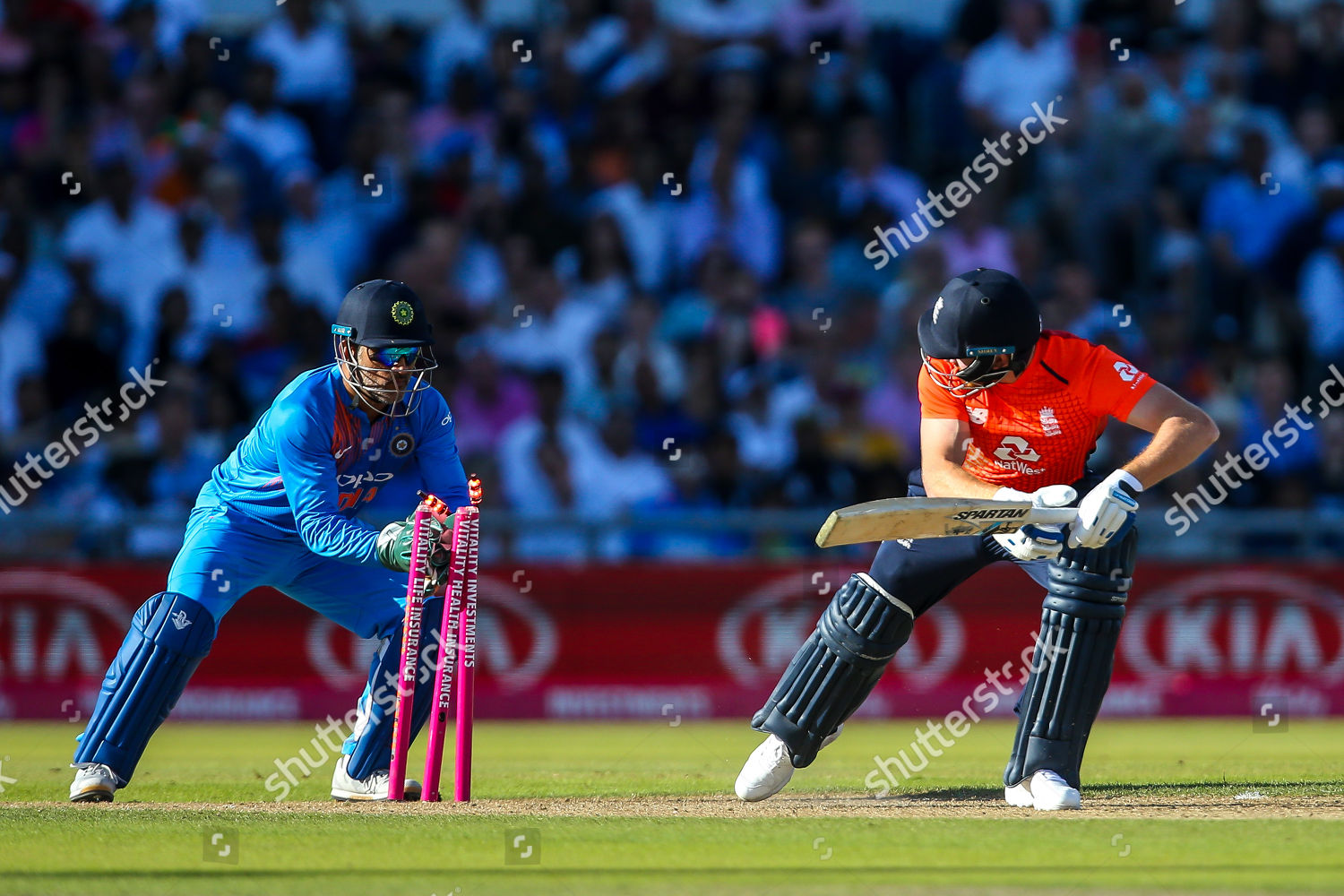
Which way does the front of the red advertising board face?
toward the camera

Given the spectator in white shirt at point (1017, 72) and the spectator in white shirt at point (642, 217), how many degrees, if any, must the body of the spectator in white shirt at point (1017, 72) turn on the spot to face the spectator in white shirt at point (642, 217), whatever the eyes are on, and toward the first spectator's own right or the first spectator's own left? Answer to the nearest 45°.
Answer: approximately 90° to the first spectator's own right

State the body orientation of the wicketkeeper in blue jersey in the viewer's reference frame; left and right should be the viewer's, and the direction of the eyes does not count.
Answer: facing the viewer and to the right of the viewer

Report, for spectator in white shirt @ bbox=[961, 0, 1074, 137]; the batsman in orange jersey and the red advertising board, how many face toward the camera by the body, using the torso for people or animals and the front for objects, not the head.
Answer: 3

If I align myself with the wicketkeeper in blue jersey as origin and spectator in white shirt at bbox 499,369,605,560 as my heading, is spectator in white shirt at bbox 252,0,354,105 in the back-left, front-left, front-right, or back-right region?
front-left

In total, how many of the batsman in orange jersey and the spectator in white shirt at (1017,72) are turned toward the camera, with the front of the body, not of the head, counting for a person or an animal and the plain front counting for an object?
2

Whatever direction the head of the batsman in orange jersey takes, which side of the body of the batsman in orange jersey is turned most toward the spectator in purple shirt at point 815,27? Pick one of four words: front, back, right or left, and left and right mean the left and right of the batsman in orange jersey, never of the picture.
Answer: back

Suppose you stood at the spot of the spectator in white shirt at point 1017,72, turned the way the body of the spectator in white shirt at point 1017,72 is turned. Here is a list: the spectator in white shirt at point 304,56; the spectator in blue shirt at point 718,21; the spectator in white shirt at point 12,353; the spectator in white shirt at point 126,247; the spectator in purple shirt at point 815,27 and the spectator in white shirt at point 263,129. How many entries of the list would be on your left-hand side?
0

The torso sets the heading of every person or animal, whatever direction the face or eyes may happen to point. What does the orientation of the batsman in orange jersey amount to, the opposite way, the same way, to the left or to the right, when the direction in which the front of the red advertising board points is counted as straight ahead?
the same way

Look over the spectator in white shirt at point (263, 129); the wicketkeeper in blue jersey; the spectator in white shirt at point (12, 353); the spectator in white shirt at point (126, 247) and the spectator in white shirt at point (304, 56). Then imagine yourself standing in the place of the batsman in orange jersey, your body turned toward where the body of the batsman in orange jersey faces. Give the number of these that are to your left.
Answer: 0

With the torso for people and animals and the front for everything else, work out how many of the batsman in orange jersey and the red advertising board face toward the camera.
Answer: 2

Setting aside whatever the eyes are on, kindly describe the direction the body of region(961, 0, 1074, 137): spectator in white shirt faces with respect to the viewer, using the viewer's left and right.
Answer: facing the viewer

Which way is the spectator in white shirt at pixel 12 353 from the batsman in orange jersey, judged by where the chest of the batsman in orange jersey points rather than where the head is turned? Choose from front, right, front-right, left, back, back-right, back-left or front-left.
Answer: back-right

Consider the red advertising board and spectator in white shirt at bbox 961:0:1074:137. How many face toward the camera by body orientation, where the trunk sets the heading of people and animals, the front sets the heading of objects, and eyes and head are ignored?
2

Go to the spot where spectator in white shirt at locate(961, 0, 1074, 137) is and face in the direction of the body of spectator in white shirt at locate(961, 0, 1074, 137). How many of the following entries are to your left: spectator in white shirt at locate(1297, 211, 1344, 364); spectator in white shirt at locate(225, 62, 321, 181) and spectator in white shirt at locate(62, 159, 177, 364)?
1

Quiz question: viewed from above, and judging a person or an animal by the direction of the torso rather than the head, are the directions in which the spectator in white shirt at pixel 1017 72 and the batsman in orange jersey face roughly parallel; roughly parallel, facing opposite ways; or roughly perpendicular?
roughly parallel

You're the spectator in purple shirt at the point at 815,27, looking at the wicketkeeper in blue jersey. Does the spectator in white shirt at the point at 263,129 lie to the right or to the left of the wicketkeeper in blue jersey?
right

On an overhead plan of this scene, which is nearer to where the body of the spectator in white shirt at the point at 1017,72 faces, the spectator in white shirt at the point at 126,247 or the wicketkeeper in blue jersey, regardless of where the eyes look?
the wicketkeeper in blue jersey

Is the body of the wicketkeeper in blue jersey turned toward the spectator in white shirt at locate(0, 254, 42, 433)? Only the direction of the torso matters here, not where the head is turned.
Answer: no
